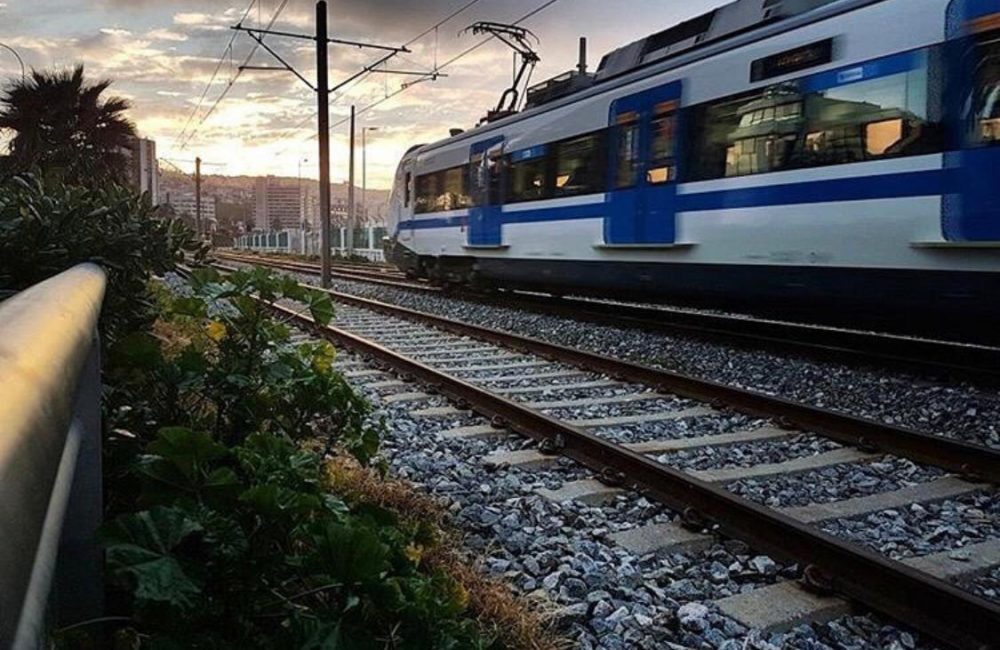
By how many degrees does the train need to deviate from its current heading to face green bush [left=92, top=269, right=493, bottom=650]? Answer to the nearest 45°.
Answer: approximately 135° to its left

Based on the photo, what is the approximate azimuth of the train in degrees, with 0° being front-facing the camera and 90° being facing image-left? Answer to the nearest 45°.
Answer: approximately 135°

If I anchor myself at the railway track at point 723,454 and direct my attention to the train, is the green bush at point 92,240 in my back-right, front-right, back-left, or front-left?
back-left

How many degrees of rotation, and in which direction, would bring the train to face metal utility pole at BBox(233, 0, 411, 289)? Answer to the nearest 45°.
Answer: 0° — it already faces it

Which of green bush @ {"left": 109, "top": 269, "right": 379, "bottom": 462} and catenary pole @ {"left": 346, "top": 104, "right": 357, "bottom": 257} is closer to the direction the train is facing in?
the catenary pole

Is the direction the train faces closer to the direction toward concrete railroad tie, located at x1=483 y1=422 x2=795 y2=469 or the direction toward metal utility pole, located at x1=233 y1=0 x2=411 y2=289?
the metal utility pole

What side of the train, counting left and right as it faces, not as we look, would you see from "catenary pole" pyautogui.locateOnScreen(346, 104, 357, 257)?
front

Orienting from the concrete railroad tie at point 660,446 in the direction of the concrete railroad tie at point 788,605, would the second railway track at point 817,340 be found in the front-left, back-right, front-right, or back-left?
back-left

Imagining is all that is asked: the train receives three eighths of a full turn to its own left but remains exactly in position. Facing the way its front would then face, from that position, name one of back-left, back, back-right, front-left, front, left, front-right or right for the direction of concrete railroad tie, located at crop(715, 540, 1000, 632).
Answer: front

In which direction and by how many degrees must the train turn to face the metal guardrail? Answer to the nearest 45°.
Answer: approximately 135° to its left

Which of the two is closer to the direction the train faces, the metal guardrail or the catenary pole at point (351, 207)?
the catenary pole

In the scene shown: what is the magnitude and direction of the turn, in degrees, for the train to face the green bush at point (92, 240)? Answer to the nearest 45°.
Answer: approximately 90° to its left
